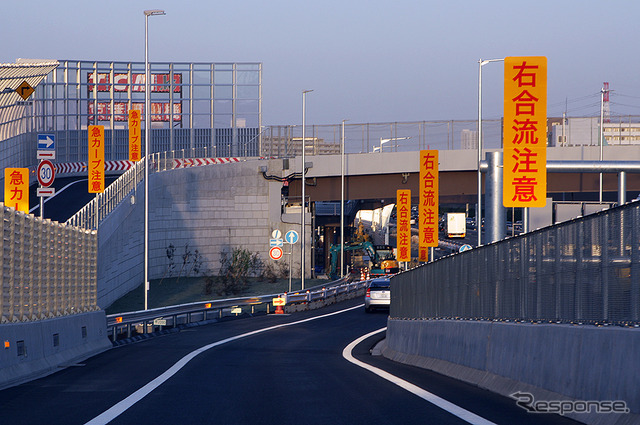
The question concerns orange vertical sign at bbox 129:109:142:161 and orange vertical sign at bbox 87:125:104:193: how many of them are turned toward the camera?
2

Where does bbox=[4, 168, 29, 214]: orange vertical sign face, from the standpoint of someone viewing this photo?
facing the viewer

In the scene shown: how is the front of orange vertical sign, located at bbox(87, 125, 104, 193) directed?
toward the camera

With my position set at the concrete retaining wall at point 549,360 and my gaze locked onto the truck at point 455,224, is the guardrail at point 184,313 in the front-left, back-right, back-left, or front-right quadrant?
front-left

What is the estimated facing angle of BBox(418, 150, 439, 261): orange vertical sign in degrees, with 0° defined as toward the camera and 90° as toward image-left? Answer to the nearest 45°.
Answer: approximately 0°

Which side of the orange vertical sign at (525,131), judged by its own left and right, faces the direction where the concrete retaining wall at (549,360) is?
front
